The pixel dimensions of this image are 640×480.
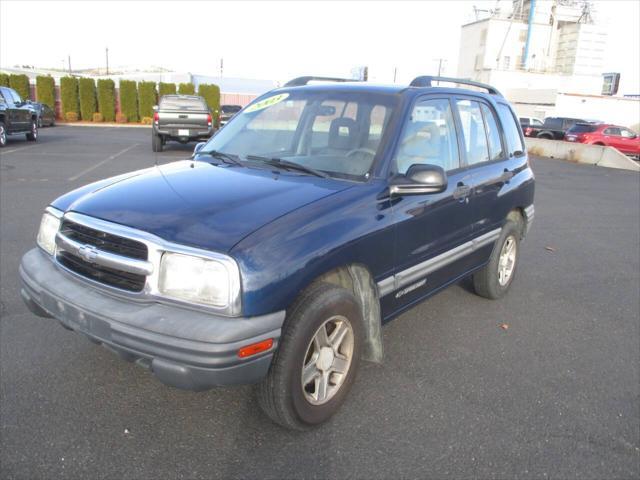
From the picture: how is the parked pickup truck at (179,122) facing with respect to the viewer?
away from the camera

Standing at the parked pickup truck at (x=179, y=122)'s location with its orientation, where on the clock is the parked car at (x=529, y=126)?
The parked car is roughly at 2 o'clock from the parked pickup truck.

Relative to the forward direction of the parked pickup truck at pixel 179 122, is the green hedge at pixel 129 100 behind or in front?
in front

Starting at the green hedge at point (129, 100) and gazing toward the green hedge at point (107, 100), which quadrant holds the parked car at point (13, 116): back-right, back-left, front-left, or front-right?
front-left

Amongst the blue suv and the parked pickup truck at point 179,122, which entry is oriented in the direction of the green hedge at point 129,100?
the parked pickup truck

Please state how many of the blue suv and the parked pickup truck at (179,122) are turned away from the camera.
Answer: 1

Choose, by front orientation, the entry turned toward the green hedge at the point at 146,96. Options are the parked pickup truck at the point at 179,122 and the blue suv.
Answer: the parked pickup truck

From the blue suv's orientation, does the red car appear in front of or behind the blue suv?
behind

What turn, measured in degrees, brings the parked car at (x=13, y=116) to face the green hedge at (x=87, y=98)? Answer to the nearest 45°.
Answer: approximately 45° to its left

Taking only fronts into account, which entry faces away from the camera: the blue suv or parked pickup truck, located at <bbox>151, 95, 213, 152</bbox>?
the parked pickup truck

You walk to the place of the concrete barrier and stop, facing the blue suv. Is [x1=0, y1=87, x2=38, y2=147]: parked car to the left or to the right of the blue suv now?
right

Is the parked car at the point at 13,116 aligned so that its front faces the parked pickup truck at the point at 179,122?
no

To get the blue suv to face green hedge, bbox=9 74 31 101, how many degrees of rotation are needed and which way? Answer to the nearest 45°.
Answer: approximately 90° to its right

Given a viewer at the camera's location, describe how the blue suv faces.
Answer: facing the viewer and to the left of the viewer

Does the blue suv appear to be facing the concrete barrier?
no

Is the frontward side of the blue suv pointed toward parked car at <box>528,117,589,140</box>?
no

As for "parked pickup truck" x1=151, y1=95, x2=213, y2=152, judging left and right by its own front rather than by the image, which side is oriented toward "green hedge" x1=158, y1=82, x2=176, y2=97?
front

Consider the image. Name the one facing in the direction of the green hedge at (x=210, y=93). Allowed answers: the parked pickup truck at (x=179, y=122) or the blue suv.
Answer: the parked pickup truck
